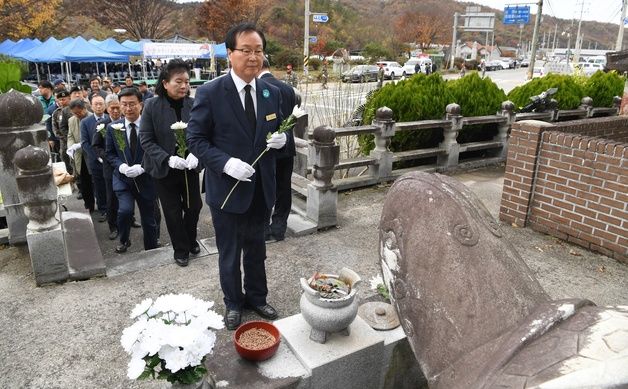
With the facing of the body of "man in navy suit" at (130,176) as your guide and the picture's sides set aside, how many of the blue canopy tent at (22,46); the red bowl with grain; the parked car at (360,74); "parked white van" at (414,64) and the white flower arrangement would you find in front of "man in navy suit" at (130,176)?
2

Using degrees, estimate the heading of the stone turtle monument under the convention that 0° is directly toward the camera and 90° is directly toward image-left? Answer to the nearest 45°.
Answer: approximately 135°

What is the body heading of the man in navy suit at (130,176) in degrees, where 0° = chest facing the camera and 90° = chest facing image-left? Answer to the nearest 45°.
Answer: approximately 0°

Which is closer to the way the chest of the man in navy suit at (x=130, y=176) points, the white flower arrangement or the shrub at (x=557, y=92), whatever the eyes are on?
the white flower arrangement

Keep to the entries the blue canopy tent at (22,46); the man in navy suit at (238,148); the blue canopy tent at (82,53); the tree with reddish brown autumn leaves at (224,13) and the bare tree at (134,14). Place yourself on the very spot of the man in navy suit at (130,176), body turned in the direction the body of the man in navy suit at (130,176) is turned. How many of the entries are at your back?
4

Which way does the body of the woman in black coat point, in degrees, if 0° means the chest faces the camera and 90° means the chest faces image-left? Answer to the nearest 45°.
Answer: approximately 315°

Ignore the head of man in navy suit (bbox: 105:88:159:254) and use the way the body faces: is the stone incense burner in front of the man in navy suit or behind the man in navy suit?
in front

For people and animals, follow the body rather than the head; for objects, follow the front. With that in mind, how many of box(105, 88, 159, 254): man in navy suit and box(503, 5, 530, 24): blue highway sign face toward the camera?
2
